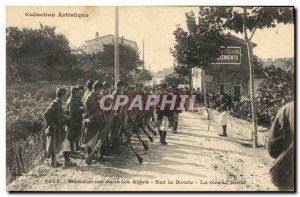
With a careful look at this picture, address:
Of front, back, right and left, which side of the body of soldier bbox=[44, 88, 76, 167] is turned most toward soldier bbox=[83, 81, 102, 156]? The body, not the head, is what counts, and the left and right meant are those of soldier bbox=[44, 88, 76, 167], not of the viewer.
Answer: front

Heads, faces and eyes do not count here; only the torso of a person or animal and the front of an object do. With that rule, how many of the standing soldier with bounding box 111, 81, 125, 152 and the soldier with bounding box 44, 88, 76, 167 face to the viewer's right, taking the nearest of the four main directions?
2

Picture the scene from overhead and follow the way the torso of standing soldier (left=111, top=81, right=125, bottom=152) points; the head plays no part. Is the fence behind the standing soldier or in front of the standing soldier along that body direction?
behind

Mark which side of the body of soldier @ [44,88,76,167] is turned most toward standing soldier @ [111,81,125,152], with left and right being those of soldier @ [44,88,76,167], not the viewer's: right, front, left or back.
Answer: front

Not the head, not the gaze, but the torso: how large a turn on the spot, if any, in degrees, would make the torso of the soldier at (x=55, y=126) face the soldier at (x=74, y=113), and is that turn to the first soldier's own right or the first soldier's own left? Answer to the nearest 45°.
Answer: approximately 45° to the first soldier's own left

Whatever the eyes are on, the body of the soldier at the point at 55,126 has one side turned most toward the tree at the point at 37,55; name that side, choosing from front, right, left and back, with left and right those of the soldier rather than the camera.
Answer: left

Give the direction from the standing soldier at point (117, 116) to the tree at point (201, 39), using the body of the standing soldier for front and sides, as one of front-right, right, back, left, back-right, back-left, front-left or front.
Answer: front-left

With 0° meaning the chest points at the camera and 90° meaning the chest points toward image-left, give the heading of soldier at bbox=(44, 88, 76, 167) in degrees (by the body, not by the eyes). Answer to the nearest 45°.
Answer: approximately 270°
